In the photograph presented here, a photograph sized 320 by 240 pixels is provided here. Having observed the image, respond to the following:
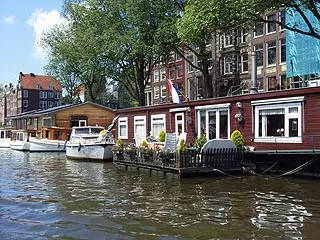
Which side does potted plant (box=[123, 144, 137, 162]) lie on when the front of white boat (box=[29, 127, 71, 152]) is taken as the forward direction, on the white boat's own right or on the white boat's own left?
on the white boat's own left

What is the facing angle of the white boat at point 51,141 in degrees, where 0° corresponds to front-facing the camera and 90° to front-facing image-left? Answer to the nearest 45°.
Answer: approximately 90°
